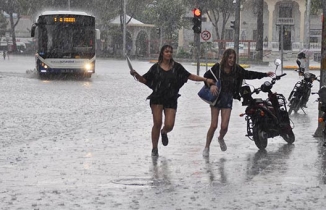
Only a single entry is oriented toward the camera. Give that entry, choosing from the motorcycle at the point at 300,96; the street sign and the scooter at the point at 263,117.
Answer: the street sign

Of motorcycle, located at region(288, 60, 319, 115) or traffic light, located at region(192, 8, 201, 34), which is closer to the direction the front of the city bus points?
the motorcycle

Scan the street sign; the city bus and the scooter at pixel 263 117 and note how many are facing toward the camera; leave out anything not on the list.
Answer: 2

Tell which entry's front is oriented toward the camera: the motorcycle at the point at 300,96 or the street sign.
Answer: the street sign

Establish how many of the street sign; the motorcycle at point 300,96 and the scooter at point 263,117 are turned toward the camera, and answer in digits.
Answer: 1

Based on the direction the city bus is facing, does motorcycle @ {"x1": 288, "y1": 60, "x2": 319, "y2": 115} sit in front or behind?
in front

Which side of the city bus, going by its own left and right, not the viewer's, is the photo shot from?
front

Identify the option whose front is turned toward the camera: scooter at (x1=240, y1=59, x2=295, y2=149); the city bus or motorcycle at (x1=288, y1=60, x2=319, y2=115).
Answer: the city bus

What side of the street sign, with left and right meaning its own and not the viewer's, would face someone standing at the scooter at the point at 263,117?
front

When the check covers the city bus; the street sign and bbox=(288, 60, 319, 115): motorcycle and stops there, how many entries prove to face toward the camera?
2

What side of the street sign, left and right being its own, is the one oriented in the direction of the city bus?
right

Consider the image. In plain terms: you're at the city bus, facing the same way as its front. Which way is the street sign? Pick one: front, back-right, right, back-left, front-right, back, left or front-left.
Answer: left

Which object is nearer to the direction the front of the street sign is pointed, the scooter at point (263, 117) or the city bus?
the scooter

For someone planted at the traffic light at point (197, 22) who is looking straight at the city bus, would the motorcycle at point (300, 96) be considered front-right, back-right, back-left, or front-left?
back-left

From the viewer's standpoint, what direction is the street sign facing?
toward the camera
